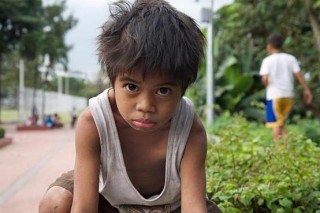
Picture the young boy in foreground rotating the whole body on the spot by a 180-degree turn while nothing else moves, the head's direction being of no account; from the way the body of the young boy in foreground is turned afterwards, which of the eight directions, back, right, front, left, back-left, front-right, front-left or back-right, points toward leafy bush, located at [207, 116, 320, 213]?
front-right

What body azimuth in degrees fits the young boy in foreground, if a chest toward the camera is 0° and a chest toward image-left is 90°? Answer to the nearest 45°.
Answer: approximately 0°
